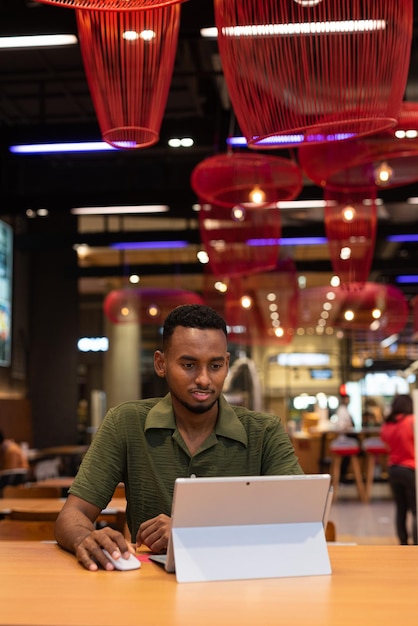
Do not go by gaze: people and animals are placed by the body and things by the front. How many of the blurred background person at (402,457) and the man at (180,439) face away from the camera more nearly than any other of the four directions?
1

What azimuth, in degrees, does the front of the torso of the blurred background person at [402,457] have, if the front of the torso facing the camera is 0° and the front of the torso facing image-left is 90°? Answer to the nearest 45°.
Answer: approximately 180°

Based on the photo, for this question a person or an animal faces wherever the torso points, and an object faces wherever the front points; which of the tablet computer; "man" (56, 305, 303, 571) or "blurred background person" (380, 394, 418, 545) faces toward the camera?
the man

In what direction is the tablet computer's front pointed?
away from the camera

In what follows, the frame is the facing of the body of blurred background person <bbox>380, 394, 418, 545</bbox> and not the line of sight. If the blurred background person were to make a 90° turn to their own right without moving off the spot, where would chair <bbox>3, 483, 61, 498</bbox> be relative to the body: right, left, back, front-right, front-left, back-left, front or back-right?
back-right

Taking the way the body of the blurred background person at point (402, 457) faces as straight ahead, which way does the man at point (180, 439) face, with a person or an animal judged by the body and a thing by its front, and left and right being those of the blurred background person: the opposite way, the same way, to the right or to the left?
the opposite way

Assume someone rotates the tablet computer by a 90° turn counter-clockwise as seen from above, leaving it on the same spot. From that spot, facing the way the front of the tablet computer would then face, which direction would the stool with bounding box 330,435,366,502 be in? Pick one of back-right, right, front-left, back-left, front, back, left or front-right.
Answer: right

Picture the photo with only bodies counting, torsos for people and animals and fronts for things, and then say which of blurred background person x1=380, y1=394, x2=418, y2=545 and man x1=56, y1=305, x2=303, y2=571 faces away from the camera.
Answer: the blurred background person

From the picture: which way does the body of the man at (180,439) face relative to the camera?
toward the camera

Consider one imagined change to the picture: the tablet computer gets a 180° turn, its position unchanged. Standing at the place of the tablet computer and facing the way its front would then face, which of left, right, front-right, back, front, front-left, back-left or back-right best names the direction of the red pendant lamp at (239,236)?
back

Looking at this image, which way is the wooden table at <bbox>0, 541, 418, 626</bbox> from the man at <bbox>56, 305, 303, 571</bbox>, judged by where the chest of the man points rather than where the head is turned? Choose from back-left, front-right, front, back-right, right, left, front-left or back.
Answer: front

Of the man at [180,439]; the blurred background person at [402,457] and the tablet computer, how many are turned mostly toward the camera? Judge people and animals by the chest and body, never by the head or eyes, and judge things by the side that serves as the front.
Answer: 1

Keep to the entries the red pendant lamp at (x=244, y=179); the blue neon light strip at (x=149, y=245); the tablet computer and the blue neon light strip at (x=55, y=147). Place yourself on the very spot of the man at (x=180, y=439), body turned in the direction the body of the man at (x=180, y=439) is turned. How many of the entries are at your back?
3

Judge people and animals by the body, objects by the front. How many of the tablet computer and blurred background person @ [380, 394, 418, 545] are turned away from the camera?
2

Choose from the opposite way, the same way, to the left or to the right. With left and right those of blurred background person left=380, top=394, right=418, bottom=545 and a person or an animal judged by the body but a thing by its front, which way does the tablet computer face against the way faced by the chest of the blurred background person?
the same way

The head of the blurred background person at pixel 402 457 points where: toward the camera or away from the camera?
away from the camera
